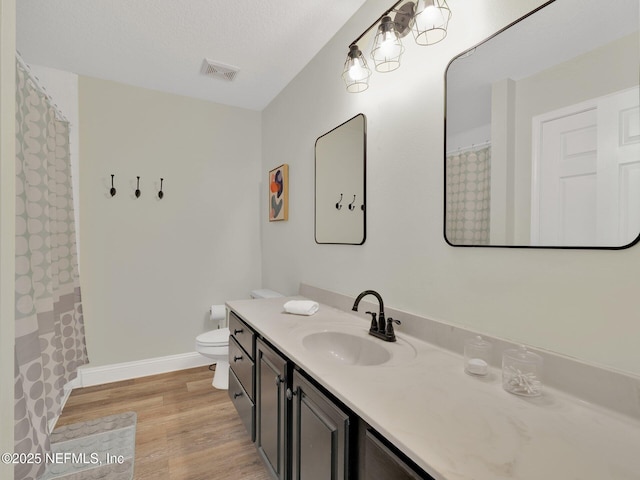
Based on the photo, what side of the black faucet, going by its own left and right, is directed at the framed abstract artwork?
right

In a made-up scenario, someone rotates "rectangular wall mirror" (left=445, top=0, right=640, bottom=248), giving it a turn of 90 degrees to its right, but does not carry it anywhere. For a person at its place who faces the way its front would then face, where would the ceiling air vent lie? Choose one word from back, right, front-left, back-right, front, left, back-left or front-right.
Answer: front-left

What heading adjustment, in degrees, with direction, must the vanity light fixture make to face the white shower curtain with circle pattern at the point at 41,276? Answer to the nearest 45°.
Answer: approximately 45° to its right

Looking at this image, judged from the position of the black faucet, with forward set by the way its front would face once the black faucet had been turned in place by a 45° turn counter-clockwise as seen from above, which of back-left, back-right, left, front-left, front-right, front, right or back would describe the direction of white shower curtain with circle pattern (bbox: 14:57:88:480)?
right

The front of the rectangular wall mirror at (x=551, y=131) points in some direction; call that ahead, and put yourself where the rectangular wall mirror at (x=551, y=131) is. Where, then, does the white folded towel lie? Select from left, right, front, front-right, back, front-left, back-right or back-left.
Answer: front-right

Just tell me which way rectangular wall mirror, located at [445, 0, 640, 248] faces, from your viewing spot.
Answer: facing the viewer and to the left of the viewer

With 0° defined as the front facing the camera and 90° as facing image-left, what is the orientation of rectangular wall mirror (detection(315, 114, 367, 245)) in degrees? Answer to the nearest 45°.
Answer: approximately 45°

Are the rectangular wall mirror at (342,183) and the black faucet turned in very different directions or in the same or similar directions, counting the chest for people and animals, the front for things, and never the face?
same or similar directions

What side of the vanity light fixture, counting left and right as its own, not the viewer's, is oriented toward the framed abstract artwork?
right

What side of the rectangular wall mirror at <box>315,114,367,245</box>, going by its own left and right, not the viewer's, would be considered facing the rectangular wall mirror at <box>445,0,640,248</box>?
left

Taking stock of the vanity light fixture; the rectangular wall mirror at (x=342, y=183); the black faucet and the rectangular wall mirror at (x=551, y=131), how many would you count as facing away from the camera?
0
